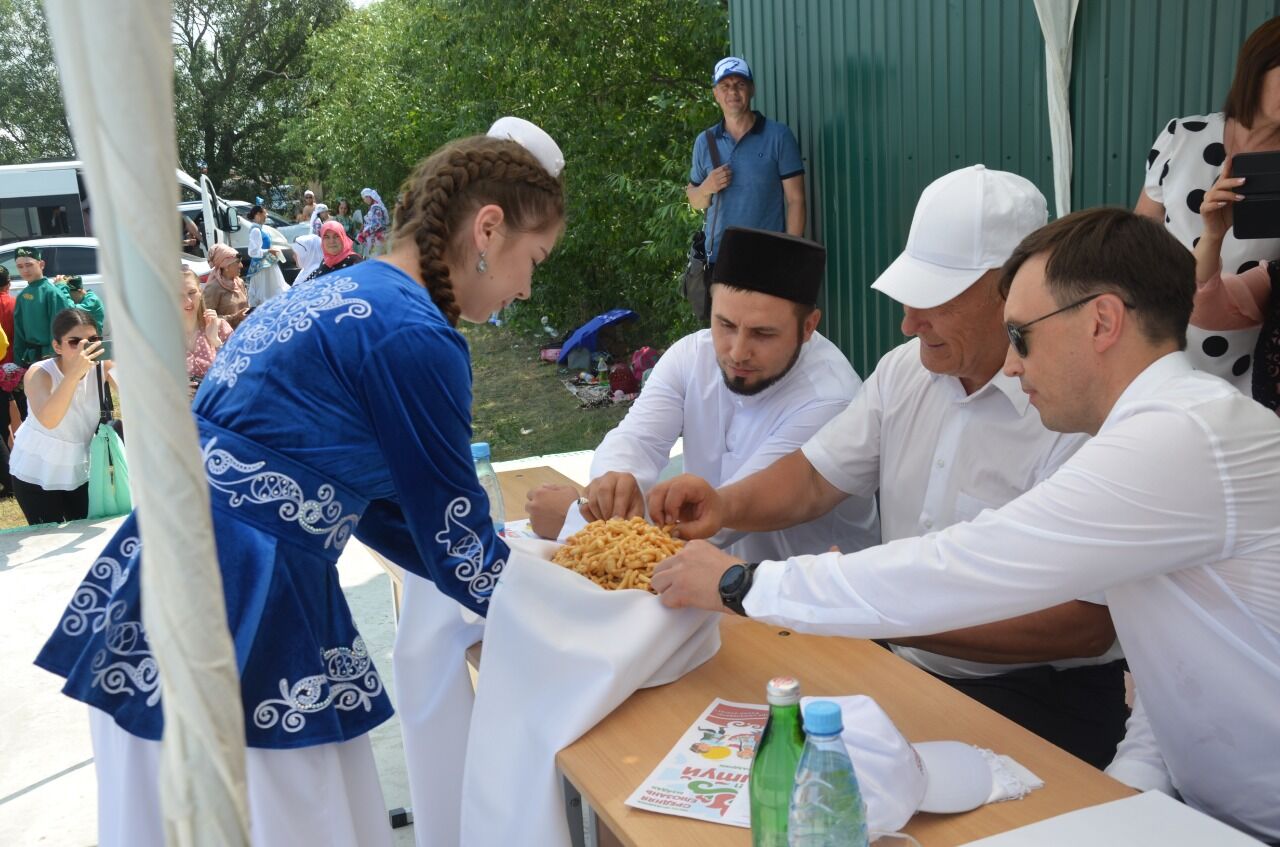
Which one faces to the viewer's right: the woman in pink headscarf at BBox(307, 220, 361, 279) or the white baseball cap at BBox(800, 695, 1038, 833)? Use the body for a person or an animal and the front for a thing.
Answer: the white baseball cap

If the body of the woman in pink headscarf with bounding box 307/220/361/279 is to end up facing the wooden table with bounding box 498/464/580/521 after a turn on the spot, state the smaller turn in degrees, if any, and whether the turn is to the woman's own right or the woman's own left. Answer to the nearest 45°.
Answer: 0° — they already face it

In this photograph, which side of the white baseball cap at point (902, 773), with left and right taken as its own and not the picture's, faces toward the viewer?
right

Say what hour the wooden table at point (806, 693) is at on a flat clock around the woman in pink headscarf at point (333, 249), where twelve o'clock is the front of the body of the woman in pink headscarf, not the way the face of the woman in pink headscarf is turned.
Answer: The wooden table is roughly at 12 o'clock from the woman in pink headscarf.

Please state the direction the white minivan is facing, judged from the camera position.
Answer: facing to the right of the viewer

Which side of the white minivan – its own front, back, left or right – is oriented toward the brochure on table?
right

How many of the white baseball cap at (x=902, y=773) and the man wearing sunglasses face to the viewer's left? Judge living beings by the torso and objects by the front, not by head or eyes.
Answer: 1

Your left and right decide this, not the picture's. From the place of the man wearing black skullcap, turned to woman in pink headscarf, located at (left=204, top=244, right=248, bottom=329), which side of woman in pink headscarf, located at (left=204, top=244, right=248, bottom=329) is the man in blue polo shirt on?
right

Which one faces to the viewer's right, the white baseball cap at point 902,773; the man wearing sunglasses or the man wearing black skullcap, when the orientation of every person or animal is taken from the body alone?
the white baseball cap

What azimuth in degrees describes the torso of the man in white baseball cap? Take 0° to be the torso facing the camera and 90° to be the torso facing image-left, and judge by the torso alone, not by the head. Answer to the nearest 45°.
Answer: approximately 45°
